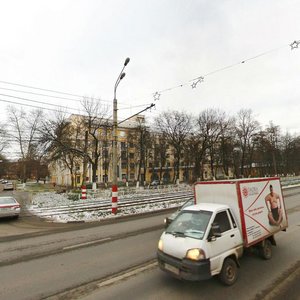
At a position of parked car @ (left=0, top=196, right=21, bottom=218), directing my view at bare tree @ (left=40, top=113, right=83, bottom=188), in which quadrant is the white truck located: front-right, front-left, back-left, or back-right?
back-right

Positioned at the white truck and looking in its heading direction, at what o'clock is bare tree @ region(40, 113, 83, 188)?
The bare tree is roughly at 3 o'clock from the white truck.

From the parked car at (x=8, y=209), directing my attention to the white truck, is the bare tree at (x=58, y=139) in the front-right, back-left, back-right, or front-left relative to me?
back-left

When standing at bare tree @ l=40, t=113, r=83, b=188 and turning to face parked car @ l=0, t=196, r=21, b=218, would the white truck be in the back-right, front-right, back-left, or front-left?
front-left

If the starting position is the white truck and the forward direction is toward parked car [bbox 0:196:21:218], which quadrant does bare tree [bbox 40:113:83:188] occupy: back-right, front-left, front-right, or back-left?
front-right

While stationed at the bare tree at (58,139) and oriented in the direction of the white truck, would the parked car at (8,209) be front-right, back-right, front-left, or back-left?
front-right

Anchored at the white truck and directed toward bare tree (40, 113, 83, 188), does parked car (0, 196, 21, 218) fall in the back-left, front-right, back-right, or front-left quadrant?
front-left

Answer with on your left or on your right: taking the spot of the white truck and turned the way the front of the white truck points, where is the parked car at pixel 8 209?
on your right

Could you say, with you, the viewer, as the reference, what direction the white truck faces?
facing the viewer and to the left of the viewer
